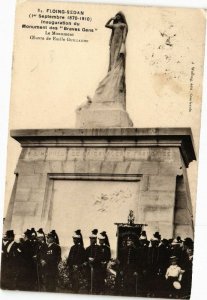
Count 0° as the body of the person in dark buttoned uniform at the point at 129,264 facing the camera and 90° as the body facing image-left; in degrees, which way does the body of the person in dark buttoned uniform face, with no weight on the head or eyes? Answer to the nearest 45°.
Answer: approximately 0°

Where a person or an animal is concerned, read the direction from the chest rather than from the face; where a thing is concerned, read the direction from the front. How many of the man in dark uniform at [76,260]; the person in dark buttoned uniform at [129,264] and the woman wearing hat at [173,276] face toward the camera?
3

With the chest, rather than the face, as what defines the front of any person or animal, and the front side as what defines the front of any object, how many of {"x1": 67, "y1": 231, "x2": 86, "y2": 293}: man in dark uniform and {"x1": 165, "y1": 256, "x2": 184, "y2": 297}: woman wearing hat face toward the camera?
2

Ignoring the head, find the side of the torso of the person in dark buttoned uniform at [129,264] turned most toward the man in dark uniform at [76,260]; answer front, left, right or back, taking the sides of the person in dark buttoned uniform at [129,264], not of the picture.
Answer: right

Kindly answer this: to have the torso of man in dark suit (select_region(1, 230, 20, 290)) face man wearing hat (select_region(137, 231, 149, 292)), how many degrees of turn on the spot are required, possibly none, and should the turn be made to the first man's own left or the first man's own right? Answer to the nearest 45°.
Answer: approximately 135° to the first man's own left

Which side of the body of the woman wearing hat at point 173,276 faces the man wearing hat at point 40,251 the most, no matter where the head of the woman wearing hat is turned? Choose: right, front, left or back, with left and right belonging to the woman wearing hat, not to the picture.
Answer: right

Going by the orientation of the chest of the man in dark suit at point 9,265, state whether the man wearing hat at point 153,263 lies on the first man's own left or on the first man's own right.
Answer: on the first man's own left

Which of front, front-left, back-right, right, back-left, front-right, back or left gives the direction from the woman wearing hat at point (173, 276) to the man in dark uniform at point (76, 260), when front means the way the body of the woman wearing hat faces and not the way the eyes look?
right

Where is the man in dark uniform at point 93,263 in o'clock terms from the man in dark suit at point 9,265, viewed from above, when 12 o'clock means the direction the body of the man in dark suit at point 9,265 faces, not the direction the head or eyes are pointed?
the man in dark uniform at point 93,263 is roughly at 8 o'clock from the man in dark suit at point 9,265.

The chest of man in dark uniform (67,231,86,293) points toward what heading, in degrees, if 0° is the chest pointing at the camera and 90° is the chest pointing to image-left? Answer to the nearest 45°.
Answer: approximately 0°

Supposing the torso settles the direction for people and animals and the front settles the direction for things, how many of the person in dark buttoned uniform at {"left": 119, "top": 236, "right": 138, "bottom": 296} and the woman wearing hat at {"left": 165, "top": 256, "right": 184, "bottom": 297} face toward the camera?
2
